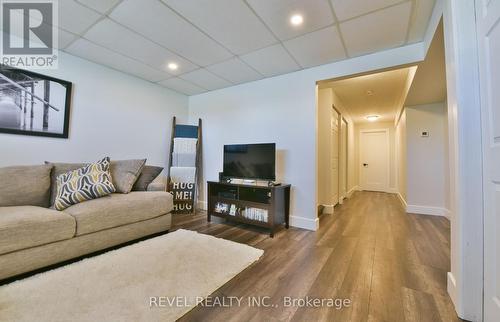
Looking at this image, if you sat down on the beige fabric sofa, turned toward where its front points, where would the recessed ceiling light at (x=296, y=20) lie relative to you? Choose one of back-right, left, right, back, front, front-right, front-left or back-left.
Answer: front

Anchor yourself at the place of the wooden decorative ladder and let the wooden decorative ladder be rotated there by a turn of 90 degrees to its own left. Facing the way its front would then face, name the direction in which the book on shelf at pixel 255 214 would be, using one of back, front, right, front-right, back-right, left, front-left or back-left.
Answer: front-right

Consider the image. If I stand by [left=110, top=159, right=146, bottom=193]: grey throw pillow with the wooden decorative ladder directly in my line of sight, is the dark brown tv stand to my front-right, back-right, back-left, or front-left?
front-right

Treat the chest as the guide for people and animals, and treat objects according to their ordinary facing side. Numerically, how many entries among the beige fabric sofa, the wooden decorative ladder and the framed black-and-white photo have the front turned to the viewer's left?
0

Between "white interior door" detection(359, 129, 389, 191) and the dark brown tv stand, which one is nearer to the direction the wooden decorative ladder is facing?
the dark brown tv stand

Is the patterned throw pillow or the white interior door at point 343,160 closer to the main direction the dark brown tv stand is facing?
the patterned throw pillow

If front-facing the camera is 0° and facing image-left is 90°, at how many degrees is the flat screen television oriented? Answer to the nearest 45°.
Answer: approximately 45°

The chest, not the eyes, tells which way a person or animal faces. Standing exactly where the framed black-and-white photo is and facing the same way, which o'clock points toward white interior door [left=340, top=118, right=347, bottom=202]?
The white interior door is roughly at 11 o'clock from the framed black-and-white photo.

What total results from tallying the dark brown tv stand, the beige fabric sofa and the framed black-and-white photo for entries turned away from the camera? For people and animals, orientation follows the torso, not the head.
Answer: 0

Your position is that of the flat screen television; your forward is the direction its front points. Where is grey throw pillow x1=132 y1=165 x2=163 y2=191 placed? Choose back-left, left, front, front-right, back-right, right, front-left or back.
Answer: front-right

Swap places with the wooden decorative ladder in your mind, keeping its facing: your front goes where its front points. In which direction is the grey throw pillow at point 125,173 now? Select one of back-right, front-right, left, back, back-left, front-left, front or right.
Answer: front-right

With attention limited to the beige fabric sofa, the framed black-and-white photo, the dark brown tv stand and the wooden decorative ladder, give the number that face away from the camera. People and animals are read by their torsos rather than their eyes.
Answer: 0

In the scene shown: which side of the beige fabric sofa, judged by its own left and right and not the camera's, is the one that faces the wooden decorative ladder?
left

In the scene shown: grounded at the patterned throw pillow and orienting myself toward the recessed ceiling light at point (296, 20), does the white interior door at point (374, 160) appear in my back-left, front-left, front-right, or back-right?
front-left

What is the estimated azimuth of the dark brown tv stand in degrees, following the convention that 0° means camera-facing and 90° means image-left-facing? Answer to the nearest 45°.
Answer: approximately 45°

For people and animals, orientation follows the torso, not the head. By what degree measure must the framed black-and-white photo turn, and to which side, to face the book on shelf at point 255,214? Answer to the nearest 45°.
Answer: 0° — it already faces it

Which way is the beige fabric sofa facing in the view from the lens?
facing the viewer and to the right of the viewer

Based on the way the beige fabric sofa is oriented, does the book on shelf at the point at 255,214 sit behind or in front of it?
in front

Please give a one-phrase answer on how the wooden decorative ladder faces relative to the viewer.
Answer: facing the viewer
